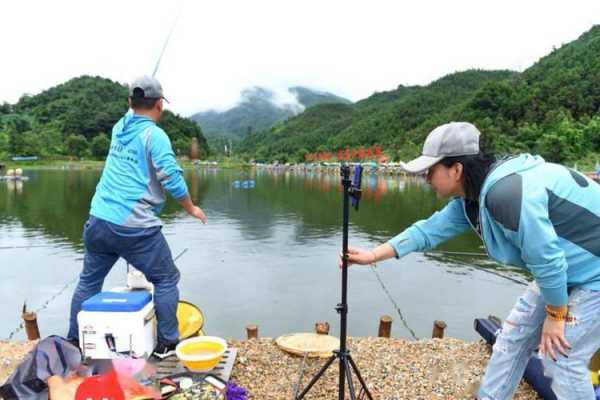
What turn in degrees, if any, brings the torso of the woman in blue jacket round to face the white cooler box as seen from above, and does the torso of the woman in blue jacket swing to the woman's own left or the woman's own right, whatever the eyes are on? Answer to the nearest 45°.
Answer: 0° — they already face it

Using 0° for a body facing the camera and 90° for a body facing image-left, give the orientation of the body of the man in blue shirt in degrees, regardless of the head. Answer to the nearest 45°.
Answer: approximately 225°

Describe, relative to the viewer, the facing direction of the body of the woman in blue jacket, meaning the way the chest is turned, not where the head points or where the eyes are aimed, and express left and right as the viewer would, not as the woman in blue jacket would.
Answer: facing to the left of the viewer
